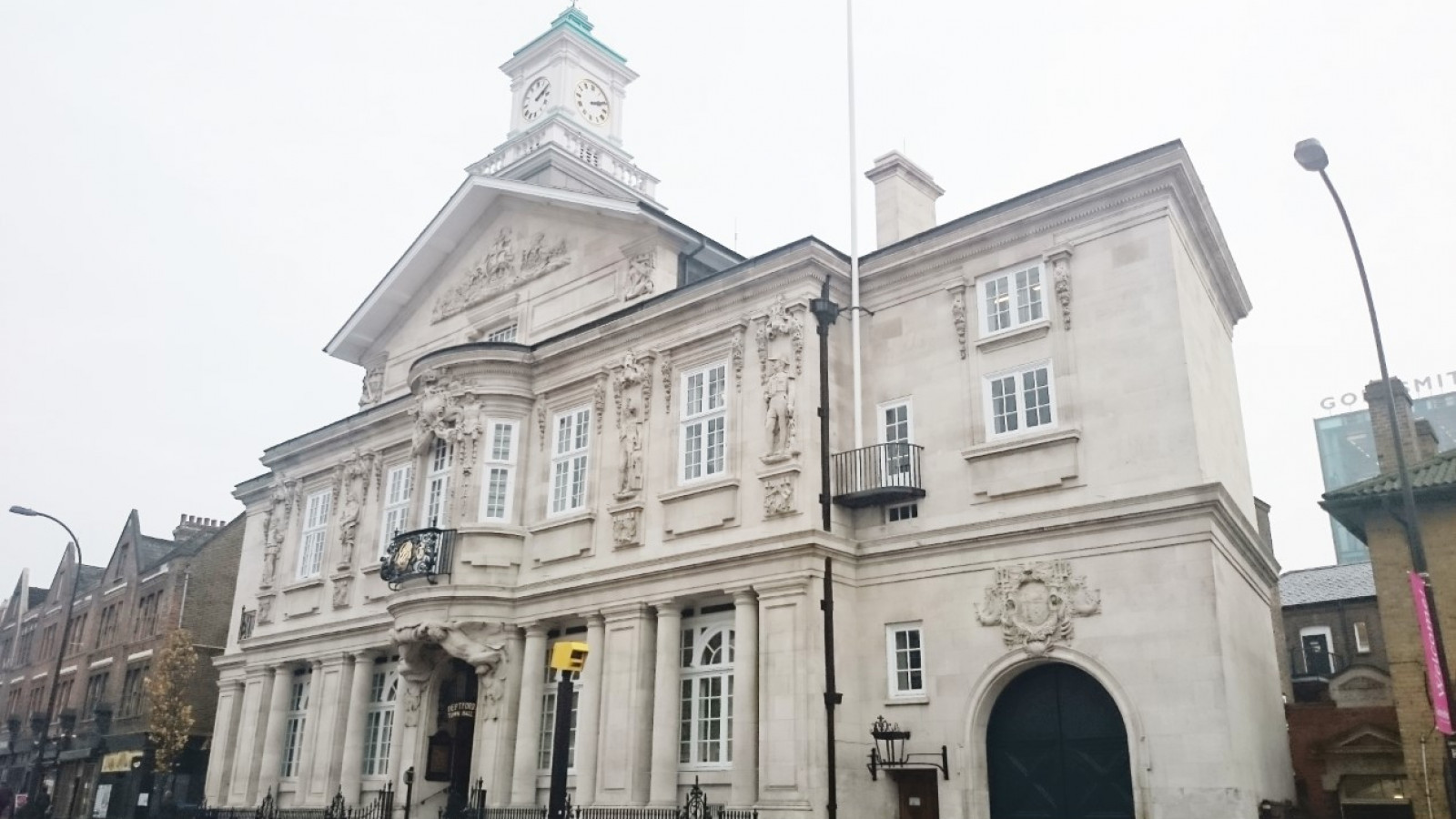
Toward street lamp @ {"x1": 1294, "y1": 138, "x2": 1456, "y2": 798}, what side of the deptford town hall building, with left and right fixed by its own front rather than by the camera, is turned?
left

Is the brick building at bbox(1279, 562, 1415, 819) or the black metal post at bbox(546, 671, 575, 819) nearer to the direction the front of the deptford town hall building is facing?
the black metal post

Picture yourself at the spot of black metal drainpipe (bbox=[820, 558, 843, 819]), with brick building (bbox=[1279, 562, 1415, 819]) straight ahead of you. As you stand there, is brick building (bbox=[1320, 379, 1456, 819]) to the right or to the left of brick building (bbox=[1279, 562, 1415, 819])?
right

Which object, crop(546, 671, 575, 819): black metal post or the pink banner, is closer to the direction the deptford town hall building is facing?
the black metal post

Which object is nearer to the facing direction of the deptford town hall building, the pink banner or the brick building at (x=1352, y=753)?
the pink banner

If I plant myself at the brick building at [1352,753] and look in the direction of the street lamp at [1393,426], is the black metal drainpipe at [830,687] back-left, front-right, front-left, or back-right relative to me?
front-right

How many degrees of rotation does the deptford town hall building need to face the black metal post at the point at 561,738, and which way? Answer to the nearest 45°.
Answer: approximately 45° to its left

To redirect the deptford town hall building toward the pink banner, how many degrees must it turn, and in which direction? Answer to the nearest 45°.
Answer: approximately 90° to its left

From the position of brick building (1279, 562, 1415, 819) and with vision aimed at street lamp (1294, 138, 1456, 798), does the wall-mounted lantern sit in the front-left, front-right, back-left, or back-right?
front-right

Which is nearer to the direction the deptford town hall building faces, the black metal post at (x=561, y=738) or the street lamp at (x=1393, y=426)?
the black metal post

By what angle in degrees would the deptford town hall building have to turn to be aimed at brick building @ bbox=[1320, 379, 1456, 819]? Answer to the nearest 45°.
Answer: approximately 135° to its left

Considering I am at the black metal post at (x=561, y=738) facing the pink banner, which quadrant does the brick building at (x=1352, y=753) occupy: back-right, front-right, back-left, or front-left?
front-left

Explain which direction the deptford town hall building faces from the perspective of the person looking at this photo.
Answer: facing the viewer and to the left of the viewer
